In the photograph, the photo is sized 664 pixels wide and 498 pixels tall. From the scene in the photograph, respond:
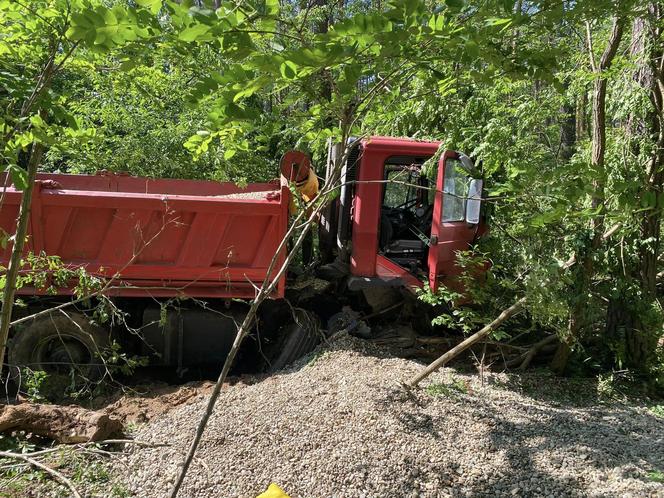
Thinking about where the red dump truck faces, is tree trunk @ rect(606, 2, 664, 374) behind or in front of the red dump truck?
in front

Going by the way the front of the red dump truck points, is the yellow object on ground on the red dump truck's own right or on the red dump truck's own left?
on the red dump truck's own right

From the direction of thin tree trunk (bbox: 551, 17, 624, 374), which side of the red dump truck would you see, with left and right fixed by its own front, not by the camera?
front

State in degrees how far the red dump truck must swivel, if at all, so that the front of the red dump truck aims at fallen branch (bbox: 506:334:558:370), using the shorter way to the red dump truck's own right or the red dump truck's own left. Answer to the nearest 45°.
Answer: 0° — it already faces it

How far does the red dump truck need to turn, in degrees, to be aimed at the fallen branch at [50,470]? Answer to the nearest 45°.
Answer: approximately 90° to its right

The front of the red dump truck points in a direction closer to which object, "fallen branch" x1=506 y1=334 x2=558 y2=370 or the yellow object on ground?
the fallen branch

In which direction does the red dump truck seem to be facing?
to the viewer's right
